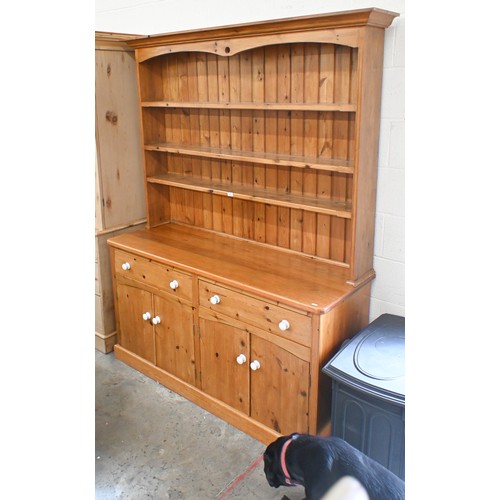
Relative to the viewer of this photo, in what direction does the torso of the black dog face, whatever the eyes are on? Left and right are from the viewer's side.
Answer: facing to the left of the viewer

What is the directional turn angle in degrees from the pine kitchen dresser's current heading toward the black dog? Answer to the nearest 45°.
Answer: approximately 45° to its left

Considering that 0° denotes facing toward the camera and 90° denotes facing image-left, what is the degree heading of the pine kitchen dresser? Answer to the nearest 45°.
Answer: approximately 45°
